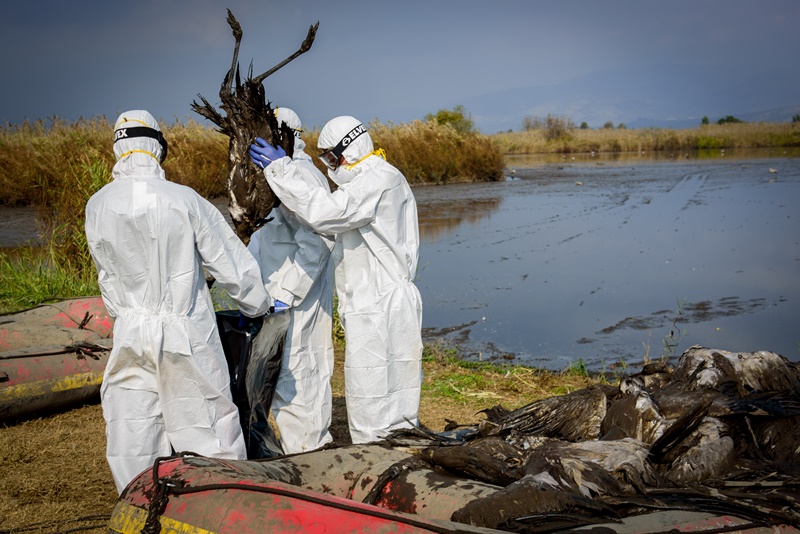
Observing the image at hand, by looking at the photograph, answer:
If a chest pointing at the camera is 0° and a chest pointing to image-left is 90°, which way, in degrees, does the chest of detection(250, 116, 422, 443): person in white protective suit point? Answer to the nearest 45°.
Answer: approximately 90°

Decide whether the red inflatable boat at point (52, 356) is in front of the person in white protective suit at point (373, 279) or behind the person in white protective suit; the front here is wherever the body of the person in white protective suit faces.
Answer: in front

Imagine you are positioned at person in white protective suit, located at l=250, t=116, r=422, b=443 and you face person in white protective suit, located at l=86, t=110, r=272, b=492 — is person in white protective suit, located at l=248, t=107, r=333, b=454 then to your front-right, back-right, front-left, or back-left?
front-right

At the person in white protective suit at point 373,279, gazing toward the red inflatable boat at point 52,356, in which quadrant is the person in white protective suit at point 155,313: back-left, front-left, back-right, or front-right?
front-left

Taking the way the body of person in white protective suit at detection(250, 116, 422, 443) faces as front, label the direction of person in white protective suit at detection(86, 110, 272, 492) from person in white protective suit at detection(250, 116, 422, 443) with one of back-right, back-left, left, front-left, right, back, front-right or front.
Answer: front-left
